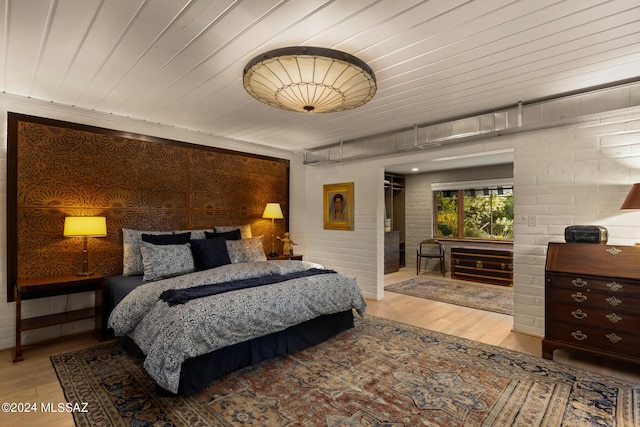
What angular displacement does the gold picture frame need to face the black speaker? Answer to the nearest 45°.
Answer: approximately 90° to its left

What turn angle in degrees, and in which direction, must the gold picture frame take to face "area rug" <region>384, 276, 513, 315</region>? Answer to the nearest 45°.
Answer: approximately 135° to its left

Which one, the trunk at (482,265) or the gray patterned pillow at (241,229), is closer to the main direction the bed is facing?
the trunk

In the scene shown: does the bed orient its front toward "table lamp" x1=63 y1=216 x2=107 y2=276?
no

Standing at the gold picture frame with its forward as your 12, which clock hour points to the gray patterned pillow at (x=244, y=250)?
The gray patterned pillow is roughly at 12 o'clock from the gold picture frame.

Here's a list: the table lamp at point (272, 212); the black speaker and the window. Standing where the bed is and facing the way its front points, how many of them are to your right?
0

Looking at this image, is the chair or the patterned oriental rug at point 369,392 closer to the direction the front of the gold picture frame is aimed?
the patterned oriental rug

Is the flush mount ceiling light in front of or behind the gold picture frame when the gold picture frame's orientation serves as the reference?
in front

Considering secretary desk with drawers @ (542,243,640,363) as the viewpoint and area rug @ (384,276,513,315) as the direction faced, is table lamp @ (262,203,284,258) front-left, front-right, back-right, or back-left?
front-left

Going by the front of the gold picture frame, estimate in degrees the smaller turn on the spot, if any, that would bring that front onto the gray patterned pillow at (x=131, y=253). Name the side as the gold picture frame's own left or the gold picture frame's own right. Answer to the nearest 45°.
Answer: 0° — it already faces it

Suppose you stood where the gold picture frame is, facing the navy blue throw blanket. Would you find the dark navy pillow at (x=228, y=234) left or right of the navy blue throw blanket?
right

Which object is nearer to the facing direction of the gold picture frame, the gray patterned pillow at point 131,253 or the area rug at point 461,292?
the gray patterned pillow

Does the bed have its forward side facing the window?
no

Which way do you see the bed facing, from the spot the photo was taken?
facing the viewer and to the right of the viewer

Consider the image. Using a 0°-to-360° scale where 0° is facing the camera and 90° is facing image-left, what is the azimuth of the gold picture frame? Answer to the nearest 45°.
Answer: approximately 45°

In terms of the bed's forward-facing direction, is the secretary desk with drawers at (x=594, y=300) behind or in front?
in front

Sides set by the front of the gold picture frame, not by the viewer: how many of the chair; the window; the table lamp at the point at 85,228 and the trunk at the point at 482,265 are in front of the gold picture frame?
1
